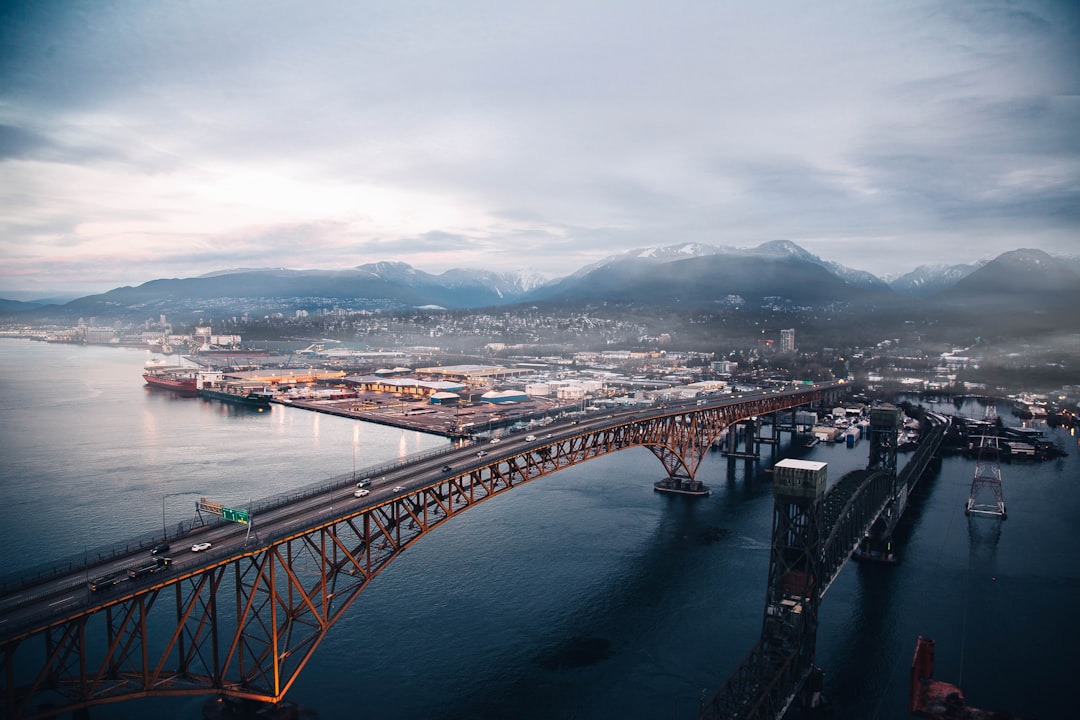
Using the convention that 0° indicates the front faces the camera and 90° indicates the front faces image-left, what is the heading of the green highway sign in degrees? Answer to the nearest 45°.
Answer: approximately 45°

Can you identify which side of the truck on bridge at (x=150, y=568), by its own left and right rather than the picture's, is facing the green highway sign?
front

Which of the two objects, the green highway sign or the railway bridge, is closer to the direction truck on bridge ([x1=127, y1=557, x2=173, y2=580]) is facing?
the green highway sign

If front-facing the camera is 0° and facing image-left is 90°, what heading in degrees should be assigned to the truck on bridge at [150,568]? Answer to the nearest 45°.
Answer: approximately 225°

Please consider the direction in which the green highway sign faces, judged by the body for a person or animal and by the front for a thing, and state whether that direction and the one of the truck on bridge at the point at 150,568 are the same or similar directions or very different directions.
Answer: very different directions

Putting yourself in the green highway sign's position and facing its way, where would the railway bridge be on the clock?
The railway bridge is roughly at 8 o'clock from the green highway sign.

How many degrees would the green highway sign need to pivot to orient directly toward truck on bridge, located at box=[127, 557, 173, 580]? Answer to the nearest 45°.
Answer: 0° — it already faces it
